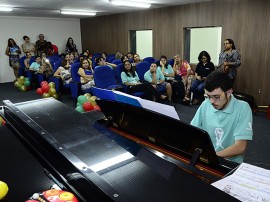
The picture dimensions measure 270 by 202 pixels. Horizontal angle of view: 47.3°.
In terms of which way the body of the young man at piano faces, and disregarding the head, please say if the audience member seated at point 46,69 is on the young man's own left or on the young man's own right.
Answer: on the young man's own right

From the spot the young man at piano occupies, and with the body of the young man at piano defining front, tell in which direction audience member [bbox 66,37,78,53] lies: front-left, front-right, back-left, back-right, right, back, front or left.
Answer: right

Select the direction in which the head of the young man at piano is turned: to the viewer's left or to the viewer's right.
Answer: to the viewer's left

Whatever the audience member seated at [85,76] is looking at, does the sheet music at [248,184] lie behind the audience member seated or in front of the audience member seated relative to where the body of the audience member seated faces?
in front

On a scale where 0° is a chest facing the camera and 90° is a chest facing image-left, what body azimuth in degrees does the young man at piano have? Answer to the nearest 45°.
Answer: approximately 45°

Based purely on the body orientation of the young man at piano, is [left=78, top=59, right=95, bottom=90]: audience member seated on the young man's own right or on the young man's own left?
on the young man's own right
